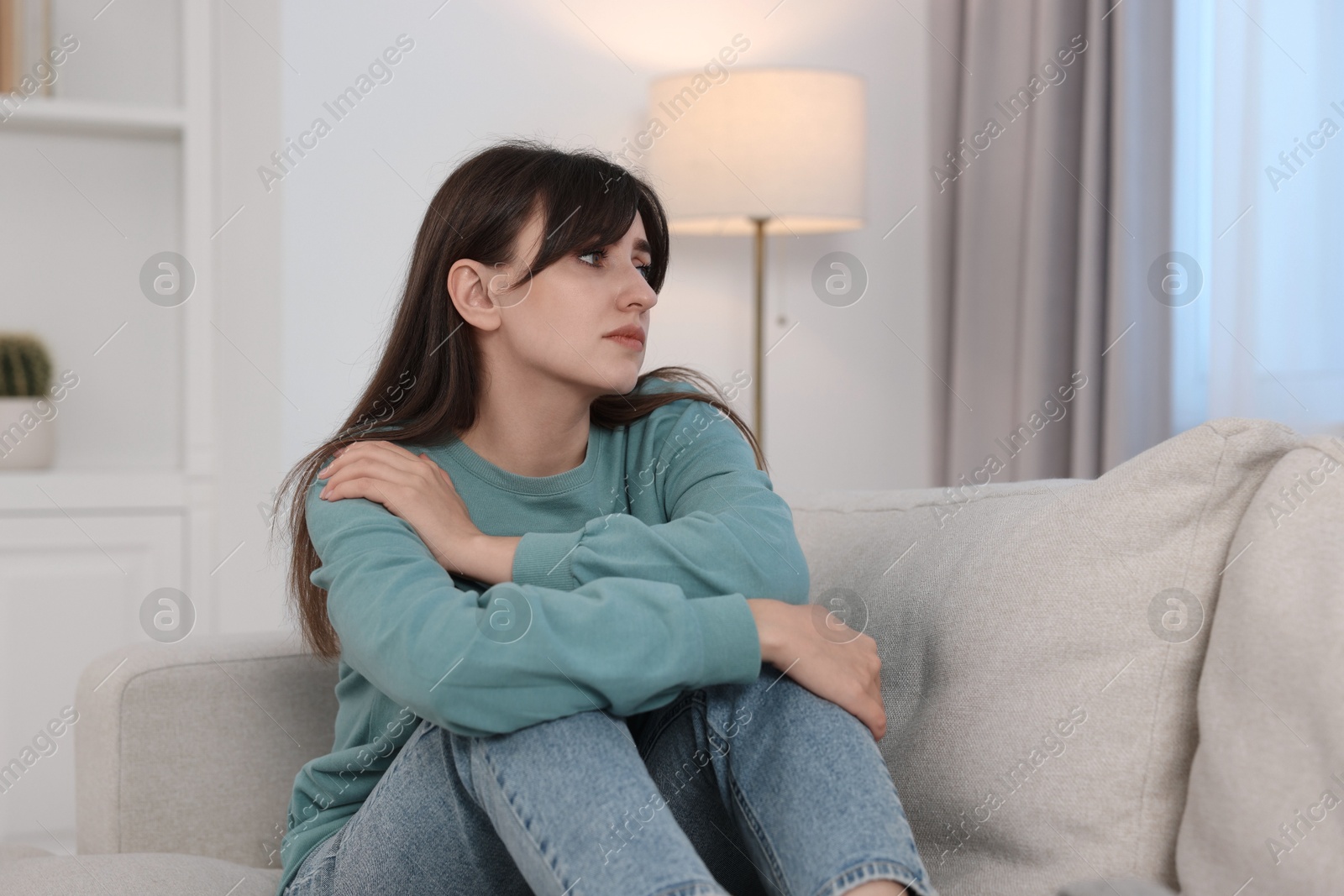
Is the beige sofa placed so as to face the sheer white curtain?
no

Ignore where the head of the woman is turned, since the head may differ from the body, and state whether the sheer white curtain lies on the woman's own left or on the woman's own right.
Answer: on the woman's own left

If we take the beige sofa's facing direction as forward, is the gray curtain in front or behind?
behind

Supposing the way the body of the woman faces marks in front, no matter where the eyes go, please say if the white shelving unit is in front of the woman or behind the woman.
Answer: behind

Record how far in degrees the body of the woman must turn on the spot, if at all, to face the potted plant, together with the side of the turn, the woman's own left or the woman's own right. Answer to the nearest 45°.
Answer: approximately 180°

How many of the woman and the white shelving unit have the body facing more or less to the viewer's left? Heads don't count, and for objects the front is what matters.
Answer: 0

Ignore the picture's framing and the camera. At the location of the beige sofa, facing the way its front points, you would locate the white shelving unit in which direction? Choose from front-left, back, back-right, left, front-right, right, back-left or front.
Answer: right

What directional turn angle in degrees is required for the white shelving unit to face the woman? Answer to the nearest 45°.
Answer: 0° — it already faces them

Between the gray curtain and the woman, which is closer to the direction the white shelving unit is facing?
the woman

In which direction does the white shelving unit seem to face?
toward the camera

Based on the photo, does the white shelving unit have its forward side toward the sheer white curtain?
no

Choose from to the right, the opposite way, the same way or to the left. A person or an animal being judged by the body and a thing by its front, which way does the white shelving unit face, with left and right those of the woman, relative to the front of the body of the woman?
the same way

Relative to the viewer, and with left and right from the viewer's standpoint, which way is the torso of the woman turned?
facing the viewer and to the right of the viewer

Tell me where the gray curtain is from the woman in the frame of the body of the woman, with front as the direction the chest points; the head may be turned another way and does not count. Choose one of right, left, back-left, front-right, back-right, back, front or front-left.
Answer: left
